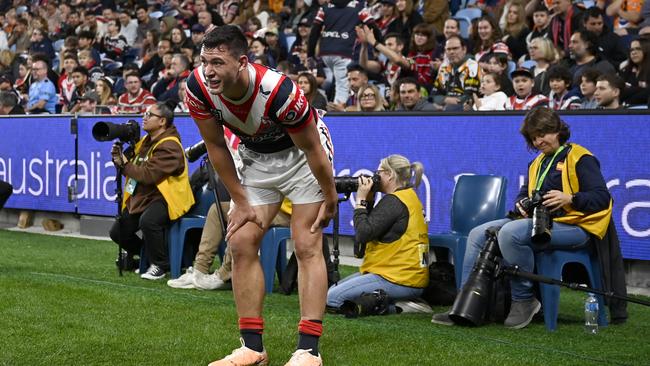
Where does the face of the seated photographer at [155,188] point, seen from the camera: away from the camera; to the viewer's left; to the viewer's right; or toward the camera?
to the viewer's left

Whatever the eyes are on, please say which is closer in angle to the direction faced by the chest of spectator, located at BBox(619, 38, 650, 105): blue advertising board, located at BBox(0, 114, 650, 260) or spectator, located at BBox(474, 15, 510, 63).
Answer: the blue advertising board

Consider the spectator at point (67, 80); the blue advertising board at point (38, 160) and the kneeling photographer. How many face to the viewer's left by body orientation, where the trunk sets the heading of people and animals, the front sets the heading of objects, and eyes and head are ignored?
1

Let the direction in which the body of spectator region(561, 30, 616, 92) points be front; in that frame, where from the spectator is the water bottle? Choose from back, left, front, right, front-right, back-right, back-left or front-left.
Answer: front-left

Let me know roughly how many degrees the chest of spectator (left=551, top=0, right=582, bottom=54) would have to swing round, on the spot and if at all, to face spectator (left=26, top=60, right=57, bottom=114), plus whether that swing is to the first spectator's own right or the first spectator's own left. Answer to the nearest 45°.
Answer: approximately 45° to the first spectator's own right

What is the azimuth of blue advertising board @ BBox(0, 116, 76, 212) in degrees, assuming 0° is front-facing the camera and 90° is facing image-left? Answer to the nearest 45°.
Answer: approximately 0°

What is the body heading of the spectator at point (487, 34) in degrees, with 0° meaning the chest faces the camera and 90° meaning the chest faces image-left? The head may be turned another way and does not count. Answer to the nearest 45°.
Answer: approximately 45°

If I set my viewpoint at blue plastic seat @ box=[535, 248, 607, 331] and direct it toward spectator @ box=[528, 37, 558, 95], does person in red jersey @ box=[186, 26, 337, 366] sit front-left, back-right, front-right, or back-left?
back-left

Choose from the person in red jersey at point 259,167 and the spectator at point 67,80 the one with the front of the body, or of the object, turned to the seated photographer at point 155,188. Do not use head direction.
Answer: the spectator

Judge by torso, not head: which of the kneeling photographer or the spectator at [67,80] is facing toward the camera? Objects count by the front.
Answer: the spectator

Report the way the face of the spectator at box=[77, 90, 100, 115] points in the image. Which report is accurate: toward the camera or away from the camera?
toward the camera

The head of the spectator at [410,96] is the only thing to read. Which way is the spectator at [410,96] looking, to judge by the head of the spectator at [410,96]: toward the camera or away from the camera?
toward the camera

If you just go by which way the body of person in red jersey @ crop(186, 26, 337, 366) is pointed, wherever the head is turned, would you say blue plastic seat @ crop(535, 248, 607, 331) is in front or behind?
behind

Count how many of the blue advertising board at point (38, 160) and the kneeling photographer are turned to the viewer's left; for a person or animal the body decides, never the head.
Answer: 1

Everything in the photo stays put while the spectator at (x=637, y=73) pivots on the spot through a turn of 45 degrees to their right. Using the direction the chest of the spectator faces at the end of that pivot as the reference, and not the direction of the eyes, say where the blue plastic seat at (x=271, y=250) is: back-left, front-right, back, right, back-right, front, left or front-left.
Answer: front-left

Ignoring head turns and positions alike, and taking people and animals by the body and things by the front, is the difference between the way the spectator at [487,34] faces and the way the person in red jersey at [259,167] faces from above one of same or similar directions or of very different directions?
same or similar directions

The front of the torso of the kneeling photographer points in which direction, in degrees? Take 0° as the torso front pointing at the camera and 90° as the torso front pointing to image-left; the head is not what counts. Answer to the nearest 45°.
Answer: approximately 90°
